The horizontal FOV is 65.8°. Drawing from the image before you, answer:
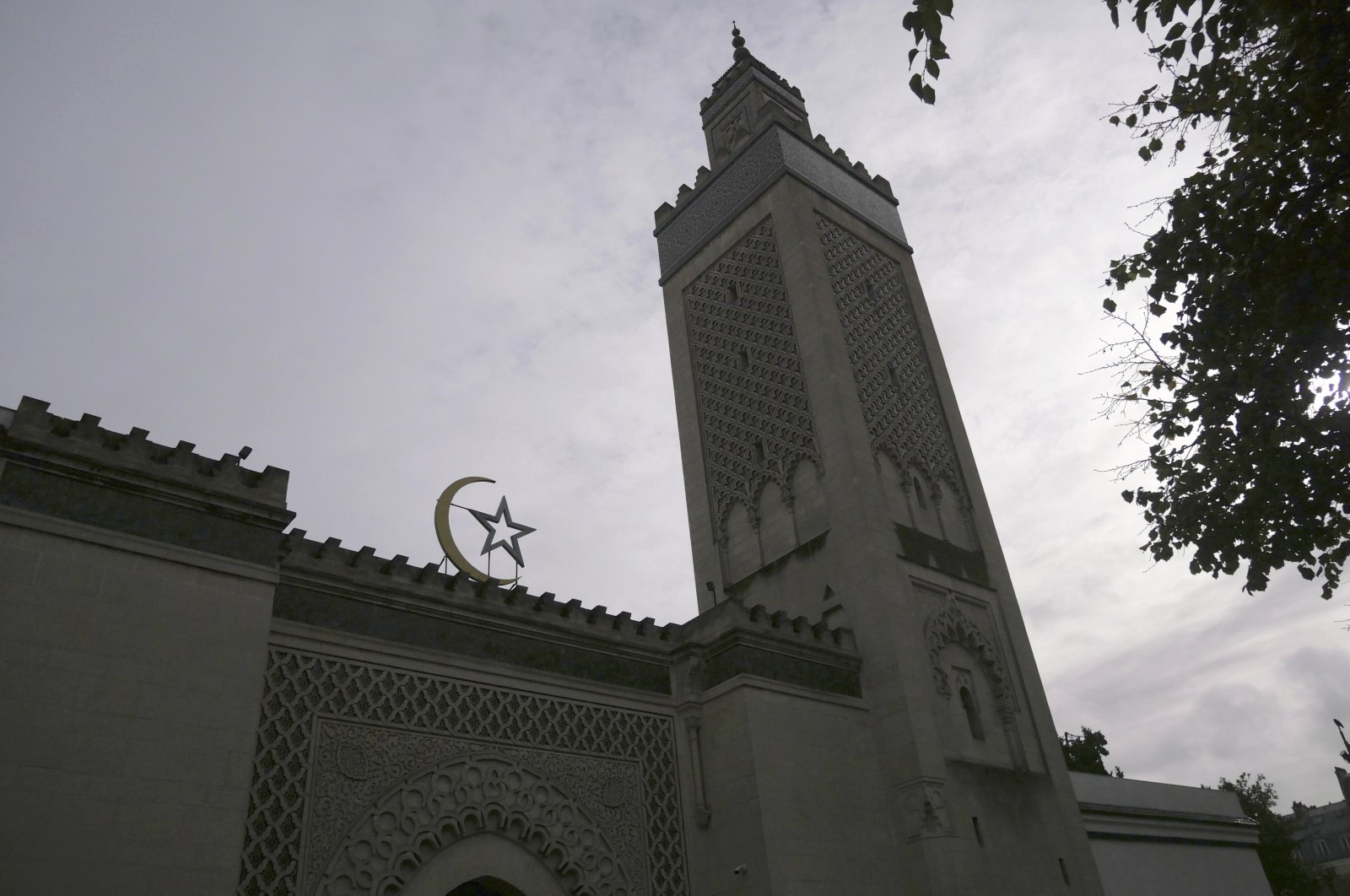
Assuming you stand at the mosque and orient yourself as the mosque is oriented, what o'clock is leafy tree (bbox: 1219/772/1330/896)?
The leafy tree is roughly at 9 o'clock from the mosque.

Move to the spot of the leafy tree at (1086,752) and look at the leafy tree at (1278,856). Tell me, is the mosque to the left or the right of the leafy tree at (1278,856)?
right

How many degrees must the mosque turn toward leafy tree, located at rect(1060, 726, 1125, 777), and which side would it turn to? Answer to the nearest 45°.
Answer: approximately 90° to its left

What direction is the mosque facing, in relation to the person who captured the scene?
facing the viewer and to the right of the viewer
